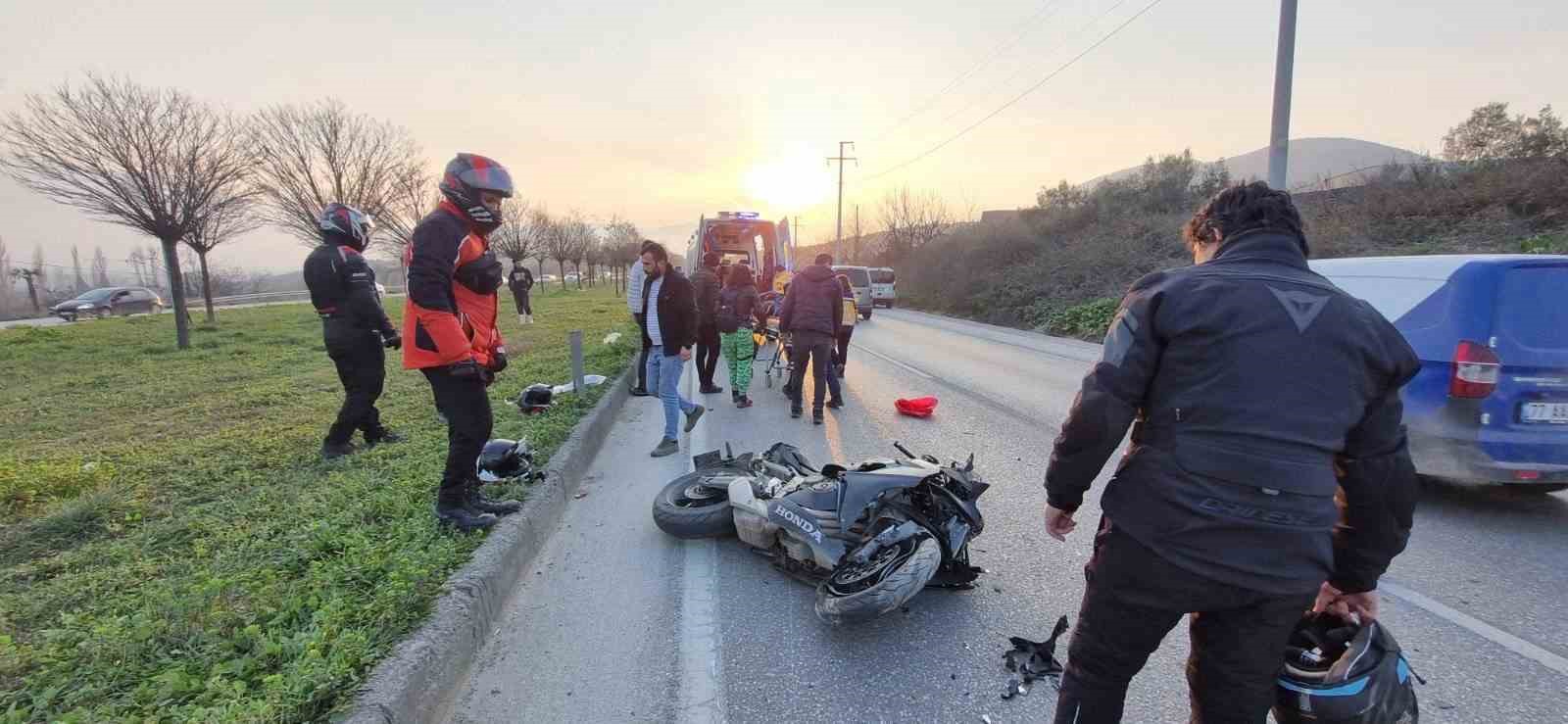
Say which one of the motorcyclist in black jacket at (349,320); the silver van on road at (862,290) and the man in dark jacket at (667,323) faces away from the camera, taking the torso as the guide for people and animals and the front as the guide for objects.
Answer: the silver van on road

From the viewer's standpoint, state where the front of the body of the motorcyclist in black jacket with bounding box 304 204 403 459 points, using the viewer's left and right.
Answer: facing to the right of the viewer

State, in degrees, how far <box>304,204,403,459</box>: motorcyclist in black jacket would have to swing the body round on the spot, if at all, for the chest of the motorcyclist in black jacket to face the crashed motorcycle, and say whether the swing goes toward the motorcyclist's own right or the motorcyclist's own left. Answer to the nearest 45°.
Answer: approximately 45° to the motorcyclist's own right

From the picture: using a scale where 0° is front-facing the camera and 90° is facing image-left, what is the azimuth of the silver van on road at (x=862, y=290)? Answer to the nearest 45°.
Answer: approximately 180°

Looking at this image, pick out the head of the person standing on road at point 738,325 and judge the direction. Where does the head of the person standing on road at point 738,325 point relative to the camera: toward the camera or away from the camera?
away from the camera

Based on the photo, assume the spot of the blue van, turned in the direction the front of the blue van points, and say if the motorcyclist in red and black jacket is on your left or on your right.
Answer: on your left

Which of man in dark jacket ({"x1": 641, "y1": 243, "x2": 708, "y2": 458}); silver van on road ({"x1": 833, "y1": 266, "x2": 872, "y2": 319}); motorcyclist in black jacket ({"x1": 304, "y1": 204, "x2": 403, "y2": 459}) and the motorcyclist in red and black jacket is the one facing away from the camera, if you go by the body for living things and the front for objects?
the silver van on road
